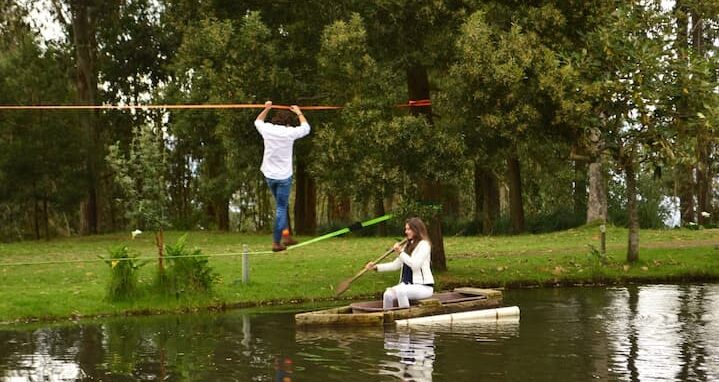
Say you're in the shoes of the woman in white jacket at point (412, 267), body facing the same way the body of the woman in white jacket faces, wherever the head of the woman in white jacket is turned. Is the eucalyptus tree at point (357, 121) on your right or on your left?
on your right

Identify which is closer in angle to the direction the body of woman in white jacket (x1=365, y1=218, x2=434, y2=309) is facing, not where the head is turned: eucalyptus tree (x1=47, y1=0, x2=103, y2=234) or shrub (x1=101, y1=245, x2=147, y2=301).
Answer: the shrub

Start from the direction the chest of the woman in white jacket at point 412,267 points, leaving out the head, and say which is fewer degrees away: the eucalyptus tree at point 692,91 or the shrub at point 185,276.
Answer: the shrub

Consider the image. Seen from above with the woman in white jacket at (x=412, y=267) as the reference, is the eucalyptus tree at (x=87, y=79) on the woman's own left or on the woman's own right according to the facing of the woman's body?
on the woman's own right
